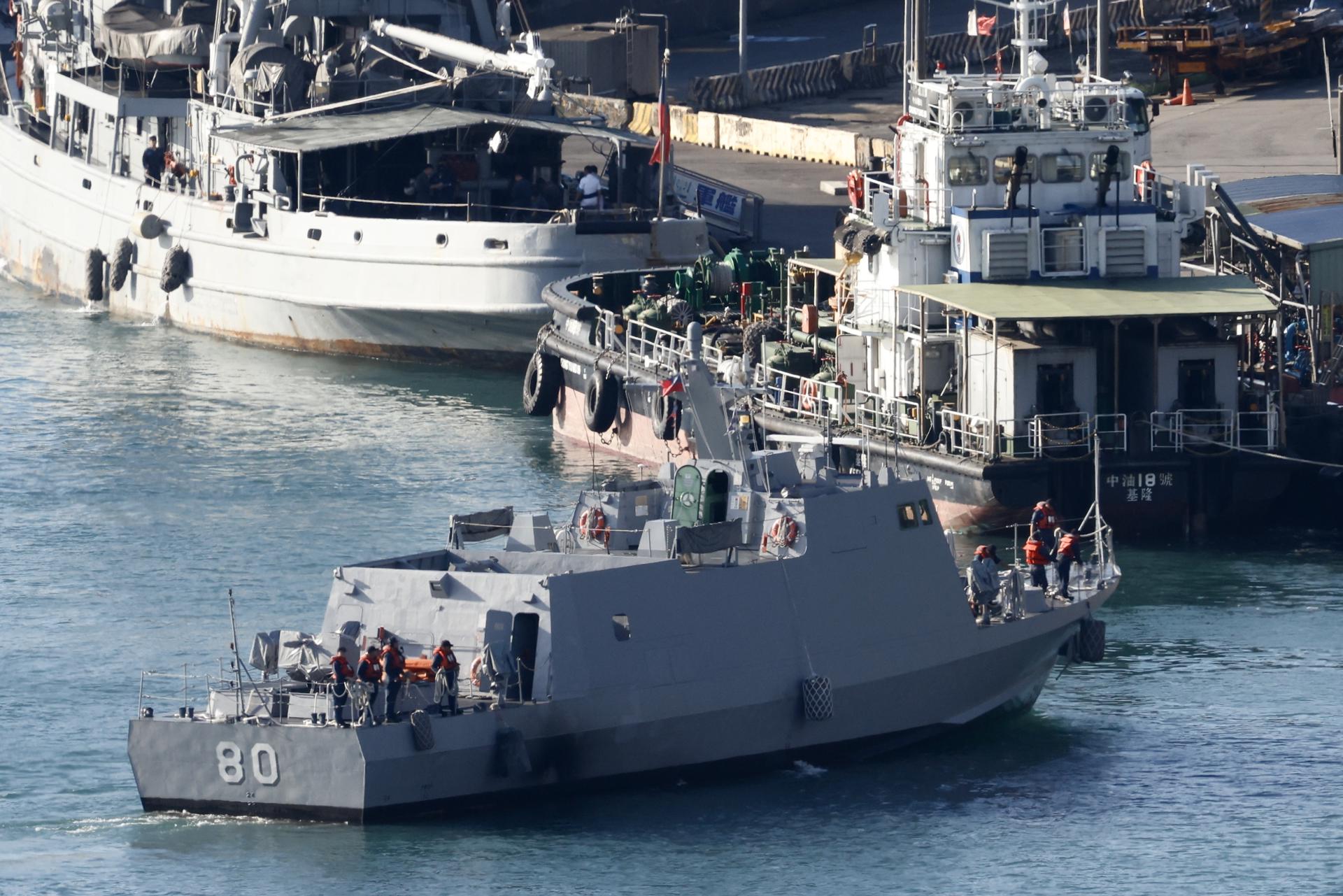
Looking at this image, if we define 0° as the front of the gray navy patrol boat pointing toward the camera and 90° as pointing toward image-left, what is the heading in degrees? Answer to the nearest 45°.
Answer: approximately 225°

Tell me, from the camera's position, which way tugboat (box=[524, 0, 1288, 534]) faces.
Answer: facing away from the viewer and to the left of the viewer

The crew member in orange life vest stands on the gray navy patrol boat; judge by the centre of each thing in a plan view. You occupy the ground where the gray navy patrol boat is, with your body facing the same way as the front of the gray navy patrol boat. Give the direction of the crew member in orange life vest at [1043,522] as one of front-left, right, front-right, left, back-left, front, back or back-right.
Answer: front

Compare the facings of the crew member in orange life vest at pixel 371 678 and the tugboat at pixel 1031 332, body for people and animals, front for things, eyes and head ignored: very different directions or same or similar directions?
very different directions

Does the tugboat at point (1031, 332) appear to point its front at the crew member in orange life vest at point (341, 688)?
no

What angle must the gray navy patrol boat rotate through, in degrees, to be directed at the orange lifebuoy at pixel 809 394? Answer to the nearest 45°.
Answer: approximately 45° to its left
